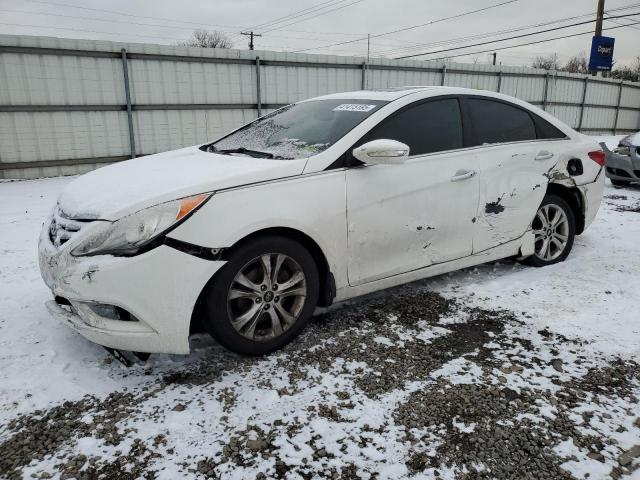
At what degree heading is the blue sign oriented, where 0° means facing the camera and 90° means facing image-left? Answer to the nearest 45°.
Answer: approximately 0°

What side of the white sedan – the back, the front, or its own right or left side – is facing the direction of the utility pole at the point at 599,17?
back

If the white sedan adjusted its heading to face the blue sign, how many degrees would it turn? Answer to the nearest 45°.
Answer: approximately 180°

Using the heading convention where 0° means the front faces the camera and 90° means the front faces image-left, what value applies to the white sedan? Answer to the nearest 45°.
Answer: approximately 45°

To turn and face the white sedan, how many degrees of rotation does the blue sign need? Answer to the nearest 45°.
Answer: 0° — it already faces it
